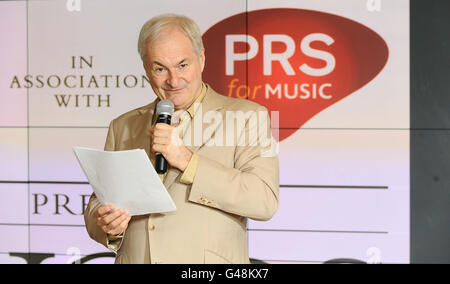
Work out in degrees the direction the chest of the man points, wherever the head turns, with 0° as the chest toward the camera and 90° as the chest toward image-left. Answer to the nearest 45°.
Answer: approximately 45°
